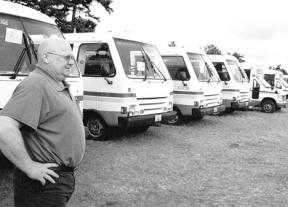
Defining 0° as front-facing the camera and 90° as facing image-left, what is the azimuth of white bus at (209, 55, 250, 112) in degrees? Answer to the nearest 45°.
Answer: approximately 315°

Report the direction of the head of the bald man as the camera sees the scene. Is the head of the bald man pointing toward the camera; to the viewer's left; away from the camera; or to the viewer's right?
to the viewer's right

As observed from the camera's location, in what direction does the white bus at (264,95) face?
facing to the right of the viewer

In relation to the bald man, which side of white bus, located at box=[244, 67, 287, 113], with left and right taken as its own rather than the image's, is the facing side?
right

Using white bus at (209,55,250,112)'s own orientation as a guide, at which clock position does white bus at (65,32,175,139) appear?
white bus at (65,32,175,139) is roughly at 2 o'clock from white bus at (209,55,250,112).

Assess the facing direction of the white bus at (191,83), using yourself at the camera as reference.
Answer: facing the viewer and to the right of the viewer

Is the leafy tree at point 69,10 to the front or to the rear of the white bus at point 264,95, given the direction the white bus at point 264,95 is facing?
to the rear

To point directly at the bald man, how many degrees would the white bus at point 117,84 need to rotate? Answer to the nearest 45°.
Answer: approximately 45° to its right

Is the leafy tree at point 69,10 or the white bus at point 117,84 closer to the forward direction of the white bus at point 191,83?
the white bus

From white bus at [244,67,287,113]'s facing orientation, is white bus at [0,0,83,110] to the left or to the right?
on its right

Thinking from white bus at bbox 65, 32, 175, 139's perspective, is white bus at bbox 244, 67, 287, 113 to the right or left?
on its left

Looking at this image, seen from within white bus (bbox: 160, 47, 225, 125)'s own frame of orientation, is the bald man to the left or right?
on its right

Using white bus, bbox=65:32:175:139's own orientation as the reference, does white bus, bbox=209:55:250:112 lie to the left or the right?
on its left

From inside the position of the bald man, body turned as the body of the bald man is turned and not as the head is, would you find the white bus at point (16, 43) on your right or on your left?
on your left
